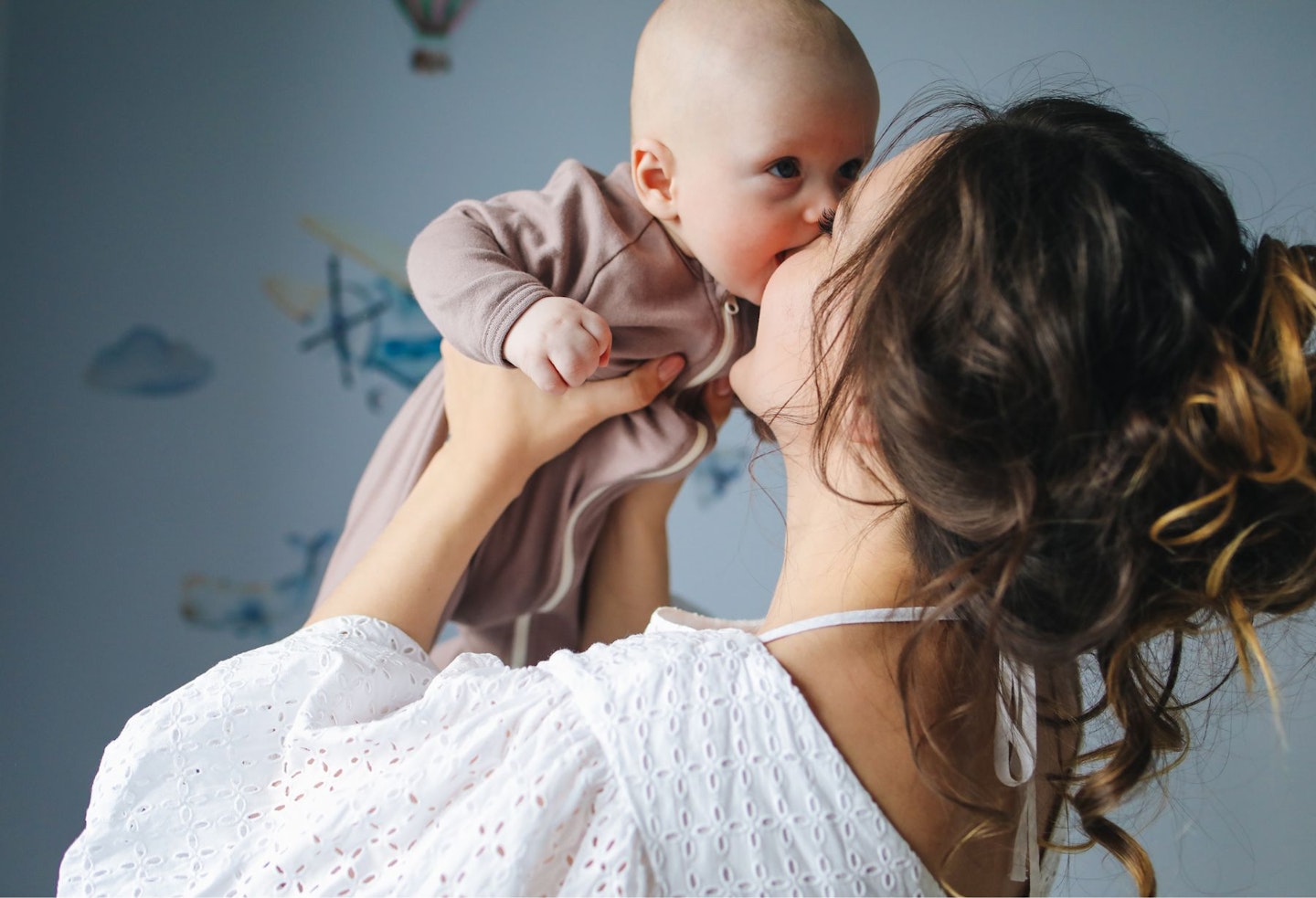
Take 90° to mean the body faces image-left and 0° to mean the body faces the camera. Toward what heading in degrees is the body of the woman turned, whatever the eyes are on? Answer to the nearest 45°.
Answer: approximately 135°

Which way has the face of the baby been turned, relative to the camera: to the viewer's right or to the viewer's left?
to the viewer's right

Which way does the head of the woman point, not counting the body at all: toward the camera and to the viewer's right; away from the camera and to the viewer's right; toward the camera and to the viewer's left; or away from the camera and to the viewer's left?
away from the camera and to the viewer's left
